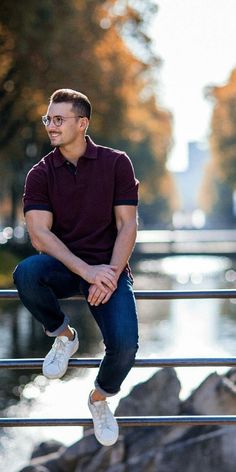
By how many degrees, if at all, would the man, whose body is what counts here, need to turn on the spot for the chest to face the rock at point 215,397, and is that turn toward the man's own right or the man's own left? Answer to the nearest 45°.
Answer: approximately 180°

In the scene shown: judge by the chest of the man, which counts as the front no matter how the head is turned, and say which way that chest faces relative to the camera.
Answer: toward the camera

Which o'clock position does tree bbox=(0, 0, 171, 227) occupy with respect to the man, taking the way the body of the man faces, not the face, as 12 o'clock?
The tree is roughly at 6 o'clock from the man.

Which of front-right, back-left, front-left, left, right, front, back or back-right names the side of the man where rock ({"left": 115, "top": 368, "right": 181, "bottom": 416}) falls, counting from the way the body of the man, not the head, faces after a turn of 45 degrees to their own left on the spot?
back-left
